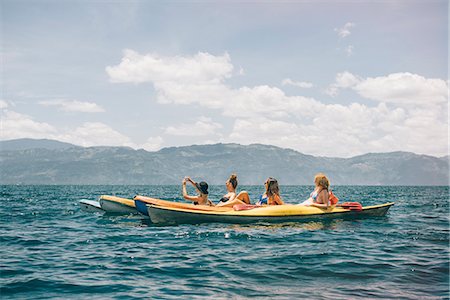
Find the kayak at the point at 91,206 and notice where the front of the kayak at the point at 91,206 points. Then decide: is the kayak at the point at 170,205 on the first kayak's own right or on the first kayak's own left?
on the first kayak's own left

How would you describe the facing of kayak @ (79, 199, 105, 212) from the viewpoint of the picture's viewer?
facing to the left of the viewer
